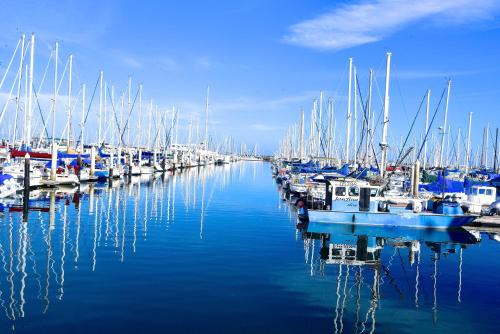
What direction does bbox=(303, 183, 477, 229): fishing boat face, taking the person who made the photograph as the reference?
facing to the right of the viewer
